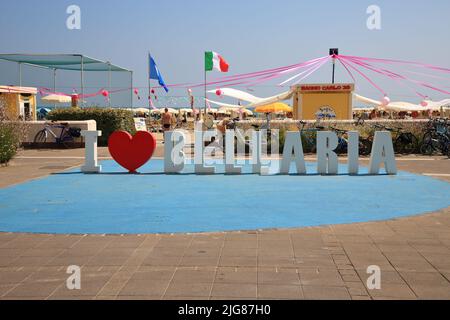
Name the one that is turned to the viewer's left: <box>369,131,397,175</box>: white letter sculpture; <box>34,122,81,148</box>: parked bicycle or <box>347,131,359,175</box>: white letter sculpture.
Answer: the parked bicycle

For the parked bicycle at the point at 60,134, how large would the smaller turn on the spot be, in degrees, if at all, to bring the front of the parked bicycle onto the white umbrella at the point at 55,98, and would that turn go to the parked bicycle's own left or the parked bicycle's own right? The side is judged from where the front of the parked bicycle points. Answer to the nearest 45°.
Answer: approximately 90° to the parked bicycle's own right

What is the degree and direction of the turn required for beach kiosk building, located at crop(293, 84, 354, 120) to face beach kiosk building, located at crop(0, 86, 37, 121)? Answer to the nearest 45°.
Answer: approximately 90° to its right

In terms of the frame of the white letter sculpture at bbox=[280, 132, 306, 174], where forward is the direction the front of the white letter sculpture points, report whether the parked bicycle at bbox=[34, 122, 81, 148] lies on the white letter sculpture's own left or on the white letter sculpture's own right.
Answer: on the white letter sculpture's own right

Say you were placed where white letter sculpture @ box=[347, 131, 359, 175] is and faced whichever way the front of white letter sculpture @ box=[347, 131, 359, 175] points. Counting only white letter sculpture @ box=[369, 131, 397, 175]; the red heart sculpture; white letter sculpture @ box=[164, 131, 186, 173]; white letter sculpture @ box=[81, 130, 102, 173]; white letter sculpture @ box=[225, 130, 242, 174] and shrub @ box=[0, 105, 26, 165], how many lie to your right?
5

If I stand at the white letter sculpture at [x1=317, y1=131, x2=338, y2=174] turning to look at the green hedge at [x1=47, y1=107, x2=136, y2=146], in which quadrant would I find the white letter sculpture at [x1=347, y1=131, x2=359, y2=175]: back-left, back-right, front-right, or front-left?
back-right

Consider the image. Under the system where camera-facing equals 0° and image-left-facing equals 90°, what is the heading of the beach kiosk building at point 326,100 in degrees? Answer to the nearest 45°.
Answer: approximately 0°

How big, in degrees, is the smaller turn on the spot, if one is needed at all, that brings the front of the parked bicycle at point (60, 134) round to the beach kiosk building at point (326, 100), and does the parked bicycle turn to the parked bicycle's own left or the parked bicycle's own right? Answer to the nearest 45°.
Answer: approximately 180°

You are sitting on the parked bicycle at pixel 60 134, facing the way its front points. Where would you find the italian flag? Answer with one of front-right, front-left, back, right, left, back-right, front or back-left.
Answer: back

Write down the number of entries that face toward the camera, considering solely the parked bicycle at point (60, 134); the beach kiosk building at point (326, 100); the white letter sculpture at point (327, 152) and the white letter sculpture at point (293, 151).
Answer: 3

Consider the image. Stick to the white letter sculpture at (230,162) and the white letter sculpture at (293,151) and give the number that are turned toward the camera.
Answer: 2

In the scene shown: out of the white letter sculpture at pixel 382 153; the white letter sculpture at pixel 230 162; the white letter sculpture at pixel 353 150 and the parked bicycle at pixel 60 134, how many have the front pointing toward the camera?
3
